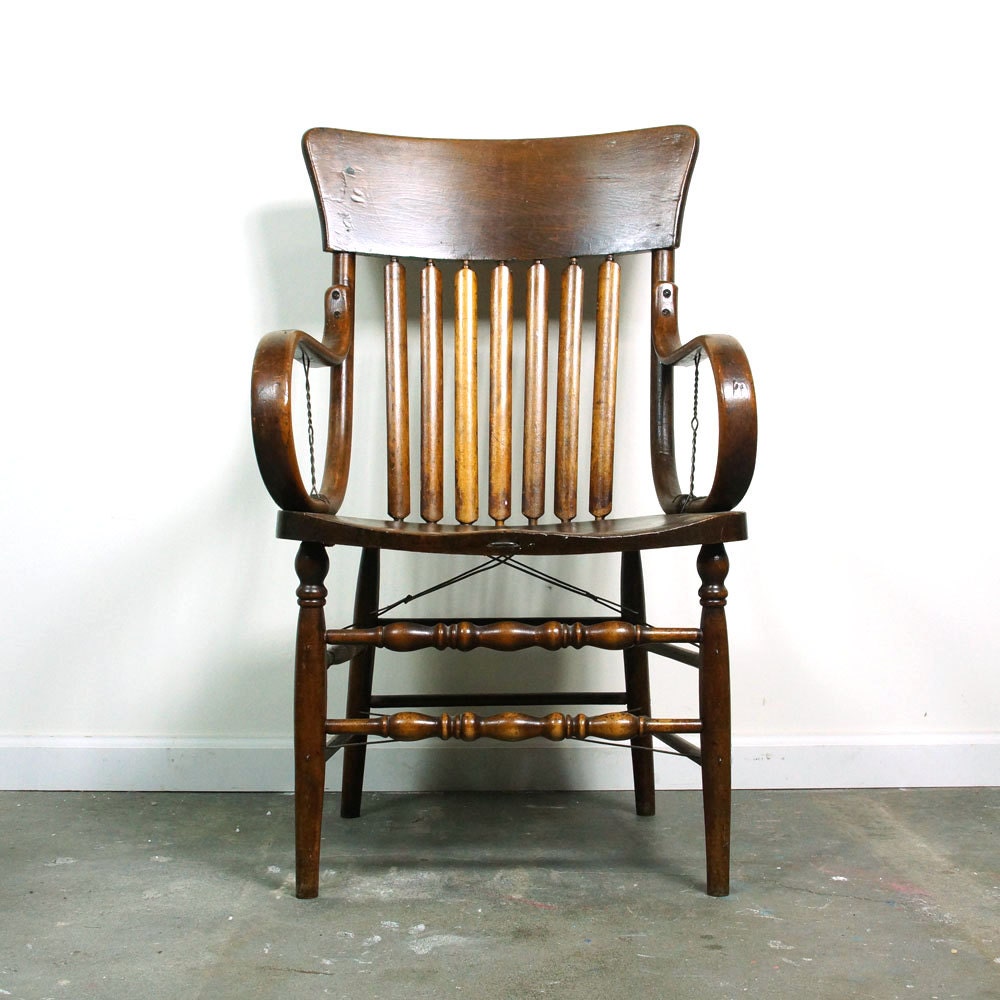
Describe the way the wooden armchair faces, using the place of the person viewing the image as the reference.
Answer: facing the viewer
